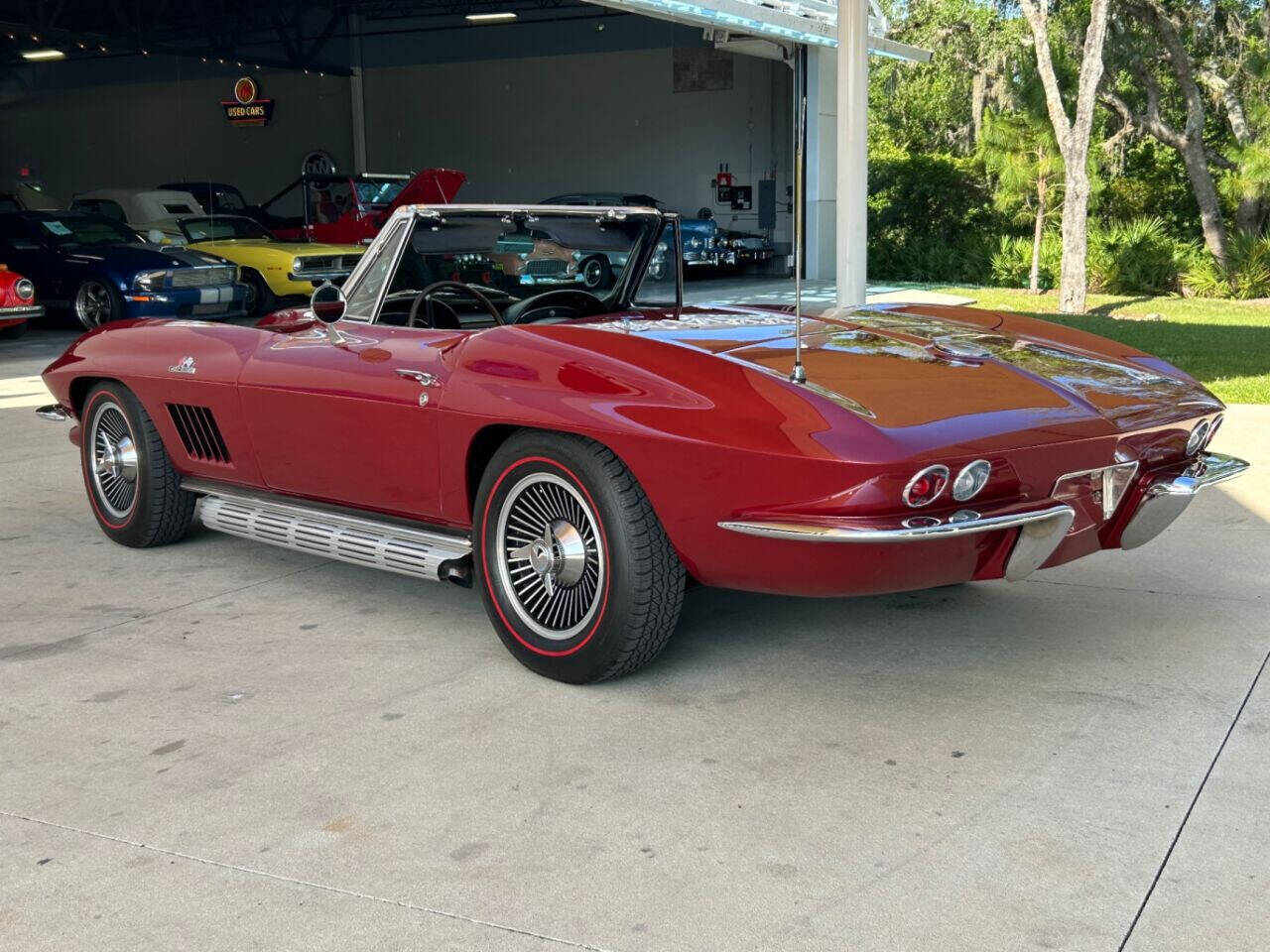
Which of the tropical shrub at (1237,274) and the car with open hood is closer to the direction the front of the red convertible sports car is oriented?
the car with open hood

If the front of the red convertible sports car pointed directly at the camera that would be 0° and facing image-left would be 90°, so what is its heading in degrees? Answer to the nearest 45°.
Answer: approximately 135°

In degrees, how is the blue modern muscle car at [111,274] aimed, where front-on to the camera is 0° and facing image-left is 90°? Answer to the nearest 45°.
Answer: approximately 315°

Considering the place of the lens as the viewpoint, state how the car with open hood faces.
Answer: facing the viewer and to the right of the viewer

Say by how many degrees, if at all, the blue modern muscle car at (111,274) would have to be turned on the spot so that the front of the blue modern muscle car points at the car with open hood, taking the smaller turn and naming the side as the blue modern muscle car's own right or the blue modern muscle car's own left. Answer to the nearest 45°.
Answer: approximately 90° to the blue modern muscle car's own left

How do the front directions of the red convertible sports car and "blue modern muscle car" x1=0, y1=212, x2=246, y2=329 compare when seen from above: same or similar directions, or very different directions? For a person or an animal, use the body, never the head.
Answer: very different directions

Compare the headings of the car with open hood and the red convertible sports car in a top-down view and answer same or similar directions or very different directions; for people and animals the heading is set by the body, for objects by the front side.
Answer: very different directions

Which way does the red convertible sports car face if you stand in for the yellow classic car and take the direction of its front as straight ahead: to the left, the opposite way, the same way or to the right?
the opposite way

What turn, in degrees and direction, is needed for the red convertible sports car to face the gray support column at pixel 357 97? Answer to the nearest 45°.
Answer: approximately 45° to its right

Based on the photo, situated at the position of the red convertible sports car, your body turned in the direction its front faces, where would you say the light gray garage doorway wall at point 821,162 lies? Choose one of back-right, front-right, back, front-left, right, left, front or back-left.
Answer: front-right

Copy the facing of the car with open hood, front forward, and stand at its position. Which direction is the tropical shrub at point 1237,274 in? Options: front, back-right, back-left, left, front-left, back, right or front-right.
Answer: front-left
